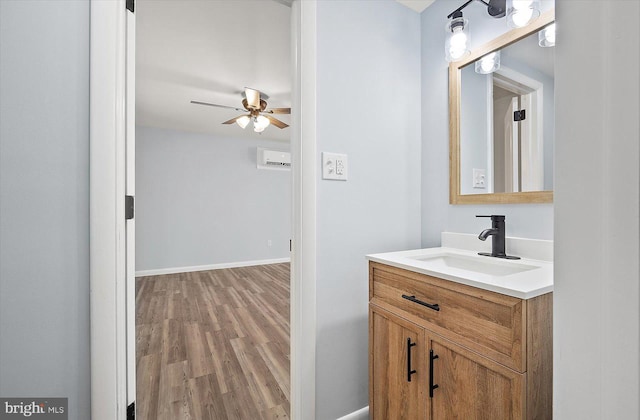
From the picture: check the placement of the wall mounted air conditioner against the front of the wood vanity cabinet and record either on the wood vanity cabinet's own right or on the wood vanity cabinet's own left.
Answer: on the wood vanity cabinet's own right

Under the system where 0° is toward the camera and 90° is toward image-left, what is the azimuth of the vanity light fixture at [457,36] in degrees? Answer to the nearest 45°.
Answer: approximately 45°

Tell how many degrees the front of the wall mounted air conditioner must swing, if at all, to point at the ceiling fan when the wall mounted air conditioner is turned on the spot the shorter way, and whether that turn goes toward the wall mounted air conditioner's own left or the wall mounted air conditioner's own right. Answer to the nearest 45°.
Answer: approximately 45° to the wall mounted air conditioner's own right

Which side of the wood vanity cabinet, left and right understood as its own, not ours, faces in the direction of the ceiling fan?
right

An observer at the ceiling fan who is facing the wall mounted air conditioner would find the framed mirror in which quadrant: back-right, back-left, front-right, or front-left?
back-right

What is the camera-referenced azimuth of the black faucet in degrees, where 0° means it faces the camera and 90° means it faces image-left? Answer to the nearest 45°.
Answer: approximately 45°

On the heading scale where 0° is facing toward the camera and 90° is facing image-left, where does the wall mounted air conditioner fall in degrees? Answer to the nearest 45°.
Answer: approximately 315°

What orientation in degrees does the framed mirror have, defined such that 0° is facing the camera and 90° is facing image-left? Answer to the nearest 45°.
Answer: approximately 45°

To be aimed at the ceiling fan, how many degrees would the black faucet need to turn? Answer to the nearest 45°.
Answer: approximately 45° to its right

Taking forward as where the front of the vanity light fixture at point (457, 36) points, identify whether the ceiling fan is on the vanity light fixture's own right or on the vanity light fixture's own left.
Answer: on the vanity light fixture's own right
